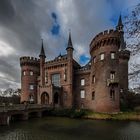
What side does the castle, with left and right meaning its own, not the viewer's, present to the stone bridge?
front
